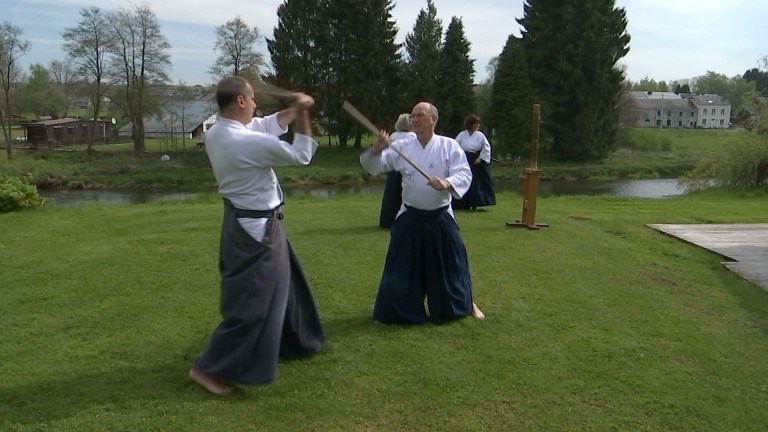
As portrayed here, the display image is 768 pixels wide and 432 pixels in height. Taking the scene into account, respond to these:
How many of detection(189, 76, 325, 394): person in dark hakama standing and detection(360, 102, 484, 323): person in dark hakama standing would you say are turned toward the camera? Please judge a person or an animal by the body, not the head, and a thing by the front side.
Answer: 1

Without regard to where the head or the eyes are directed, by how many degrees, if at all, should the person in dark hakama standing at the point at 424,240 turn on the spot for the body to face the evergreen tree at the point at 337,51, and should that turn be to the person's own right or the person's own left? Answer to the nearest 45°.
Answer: approximately 180°

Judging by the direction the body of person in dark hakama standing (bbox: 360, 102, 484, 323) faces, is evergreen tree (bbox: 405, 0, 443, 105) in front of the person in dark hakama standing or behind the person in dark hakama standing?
behind

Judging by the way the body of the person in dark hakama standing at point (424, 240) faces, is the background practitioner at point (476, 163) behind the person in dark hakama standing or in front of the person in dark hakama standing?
behind

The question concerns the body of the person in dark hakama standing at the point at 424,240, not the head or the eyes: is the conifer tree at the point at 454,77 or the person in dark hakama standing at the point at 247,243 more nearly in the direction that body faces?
the person in dark hakama standing

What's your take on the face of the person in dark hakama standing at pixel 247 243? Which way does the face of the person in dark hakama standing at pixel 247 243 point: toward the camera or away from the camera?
away from the camera

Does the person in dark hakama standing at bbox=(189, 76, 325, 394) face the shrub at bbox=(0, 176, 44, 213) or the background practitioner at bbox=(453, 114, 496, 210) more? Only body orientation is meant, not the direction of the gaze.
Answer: the background practitioner

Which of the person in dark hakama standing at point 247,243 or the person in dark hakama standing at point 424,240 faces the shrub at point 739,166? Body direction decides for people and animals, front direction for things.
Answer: the person in dark hakama standing at point 247,243

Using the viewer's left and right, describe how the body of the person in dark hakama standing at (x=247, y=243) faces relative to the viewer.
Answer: facing away from the viewer and to the right of the viewer

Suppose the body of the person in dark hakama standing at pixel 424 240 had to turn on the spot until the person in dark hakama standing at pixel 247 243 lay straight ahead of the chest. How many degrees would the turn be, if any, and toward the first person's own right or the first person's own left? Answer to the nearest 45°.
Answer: approximately 45° to the first person's own right
